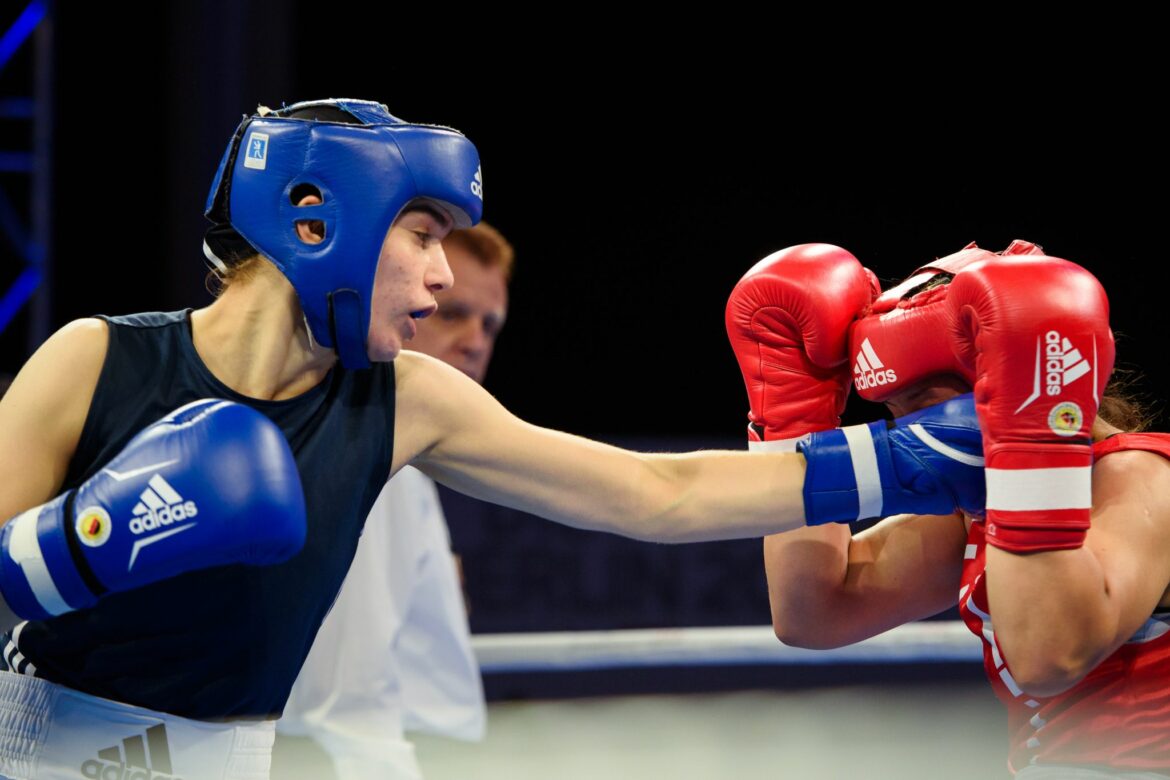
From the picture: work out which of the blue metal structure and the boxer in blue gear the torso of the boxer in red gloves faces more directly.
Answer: the boxer in blue gear

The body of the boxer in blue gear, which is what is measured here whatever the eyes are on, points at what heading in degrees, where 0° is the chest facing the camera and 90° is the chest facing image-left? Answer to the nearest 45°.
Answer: approximately 315°

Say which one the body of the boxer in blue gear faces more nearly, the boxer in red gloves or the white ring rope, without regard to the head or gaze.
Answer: the boxer in red gloves

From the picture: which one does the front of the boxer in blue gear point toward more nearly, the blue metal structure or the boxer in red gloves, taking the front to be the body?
the boxer in red gloves

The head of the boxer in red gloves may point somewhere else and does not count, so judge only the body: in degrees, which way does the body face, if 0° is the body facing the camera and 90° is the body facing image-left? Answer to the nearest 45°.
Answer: approximately 45°

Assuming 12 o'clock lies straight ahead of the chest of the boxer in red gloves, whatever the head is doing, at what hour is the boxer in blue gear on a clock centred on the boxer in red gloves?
The boxer in blue gear is roughly at 1 o'clock from the boxer in red gloves.

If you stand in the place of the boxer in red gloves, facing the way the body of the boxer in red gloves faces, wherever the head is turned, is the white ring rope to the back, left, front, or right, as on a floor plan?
right

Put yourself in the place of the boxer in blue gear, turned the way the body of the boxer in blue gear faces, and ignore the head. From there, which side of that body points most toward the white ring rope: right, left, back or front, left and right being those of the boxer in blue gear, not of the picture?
left

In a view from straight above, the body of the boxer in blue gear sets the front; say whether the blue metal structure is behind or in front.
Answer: behind

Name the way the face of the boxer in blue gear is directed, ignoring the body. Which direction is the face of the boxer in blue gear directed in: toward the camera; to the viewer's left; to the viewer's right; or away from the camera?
to the viewer's right

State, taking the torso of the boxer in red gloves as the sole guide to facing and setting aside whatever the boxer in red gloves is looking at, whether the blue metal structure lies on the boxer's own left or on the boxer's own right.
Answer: on the boxer's own right

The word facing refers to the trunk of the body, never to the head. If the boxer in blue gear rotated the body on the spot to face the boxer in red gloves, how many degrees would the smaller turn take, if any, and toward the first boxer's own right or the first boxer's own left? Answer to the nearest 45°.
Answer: approximately 45° to the first boxer's own left
